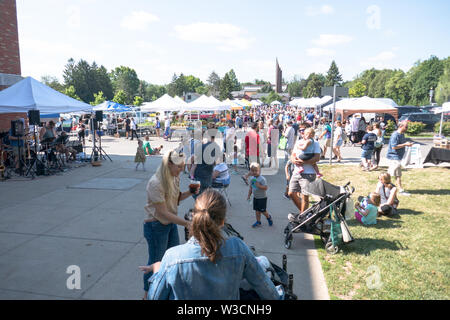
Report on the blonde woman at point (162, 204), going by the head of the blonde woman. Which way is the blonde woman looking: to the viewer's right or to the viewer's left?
to the viewer's right

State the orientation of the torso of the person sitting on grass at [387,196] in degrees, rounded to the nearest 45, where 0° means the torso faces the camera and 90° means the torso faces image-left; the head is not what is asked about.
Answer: approximately 45°

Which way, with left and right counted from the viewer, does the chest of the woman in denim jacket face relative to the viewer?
facing away from the viewer

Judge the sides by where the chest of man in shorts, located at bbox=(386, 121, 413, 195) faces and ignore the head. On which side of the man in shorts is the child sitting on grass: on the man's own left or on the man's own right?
on the man's own right

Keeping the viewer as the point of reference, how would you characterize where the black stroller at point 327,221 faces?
facing to the left of the viewer

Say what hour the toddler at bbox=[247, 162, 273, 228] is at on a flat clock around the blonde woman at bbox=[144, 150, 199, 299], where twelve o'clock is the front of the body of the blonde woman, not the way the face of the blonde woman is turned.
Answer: The toddler is roughly at 10 o'clock from the blonde woman.

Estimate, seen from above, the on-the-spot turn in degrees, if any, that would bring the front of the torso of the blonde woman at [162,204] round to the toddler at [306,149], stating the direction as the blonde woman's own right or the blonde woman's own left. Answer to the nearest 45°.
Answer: approximately 45° to the blonde woman's own left

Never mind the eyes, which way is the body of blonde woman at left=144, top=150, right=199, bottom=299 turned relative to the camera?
to the viewer's right

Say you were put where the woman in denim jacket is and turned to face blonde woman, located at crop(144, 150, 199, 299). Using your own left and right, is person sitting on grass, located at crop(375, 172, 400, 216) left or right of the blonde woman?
right

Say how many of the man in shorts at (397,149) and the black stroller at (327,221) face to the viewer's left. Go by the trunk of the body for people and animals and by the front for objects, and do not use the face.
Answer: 1

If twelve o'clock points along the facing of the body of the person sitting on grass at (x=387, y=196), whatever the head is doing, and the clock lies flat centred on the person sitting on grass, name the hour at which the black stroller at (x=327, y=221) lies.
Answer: The black stroller is roughly at 11 o'clock from the person sitting on grass.
